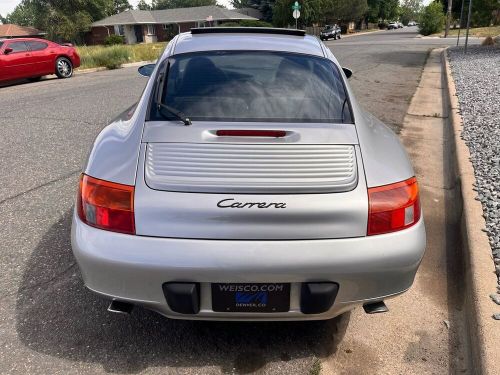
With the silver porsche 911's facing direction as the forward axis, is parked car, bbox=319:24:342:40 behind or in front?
in front

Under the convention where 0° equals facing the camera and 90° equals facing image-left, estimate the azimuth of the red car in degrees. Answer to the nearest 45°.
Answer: approximately 45°

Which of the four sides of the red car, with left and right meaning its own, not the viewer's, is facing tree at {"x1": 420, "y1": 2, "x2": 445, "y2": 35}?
back

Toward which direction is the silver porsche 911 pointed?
away from the camera

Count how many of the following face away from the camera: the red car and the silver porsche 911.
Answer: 1

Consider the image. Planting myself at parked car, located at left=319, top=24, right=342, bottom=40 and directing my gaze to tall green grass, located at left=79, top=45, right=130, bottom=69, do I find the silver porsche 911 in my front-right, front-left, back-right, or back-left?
front-left

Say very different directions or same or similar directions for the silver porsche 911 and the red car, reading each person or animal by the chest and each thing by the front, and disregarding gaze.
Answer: very different directions

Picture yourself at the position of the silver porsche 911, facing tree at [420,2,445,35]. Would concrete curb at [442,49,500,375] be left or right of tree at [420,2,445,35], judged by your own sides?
right

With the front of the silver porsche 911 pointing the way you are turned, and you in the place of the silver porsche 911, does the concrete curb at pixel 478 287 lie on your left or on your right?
on your right

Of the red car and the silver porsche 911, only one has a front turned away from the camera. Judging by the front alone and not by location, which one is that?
the silver porsche 911

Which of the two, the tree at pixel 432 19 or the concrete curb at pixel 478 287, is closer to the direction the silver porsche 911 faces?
the tree

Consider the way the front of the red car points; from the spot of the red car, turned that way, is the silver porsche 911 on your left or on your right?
on your left

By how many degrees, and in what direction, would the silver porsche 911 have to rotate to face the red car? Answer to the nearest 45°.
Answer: approximately 45° to its left
